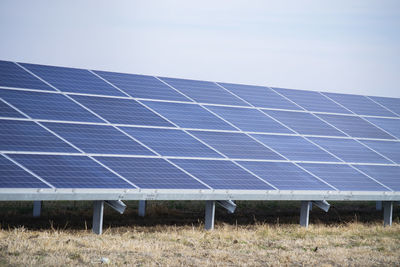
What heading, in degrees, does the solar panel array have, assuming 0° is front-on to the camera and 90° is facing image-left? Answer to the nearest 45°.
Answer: approximately 315°
